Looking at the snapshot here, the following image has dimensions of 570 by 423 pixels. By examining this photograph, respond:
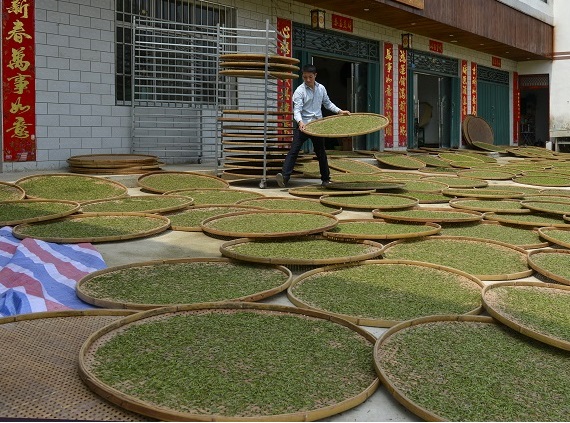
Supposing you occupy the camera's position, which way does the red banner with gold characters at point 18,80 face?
facing the viewer

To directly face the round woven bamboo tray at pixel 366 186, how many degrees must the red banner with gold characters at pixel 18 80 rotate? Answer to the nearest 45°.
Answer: approximately 45° to its left

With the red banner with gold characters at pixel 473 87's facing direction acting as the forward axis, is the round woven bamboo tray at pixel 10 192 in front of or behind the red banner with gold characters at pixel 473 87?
in front

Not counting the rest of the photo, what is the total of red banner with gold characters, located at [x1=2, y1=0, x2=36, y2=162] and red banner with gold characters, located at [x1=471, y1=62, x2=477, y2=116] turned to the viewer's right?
0

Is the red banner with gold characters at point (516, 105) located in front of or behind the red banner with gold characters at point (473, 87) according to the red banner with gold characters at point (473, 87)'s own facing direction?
behind

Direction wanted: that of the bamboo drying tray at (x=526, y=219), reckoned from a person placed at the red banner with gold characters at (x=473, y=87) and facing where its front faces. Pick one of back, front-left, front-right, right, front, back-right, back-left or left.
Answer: front-left

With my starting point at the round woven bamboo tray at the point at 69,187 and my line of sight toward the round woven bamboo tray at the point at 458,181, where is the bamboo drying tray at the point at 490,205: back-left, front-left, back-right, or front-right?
front-right

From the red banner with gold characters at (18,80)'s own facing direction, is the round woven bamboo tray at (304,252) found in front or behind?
in front

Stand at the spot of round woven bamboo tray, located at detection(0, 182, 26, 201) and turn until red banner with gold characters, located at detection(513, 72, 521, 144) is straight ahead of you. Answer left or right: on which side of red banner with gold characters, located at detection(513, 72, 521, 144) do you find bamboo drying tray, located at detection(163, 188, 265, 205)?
right
